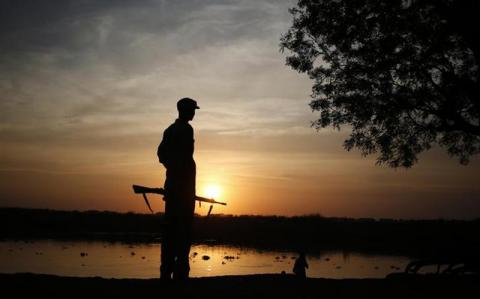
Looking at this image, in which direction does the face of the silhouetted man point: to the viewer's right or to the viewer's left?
to the viewer's right

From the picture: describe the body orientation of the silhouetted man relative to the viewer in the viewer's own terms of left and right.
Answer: facing to the right of the viewer
